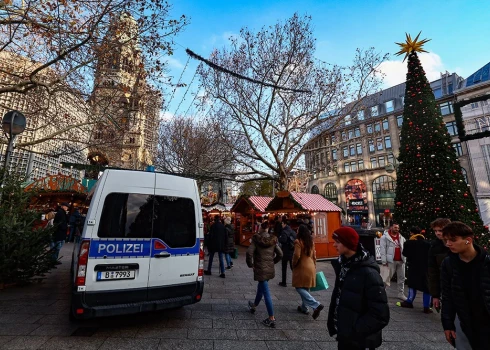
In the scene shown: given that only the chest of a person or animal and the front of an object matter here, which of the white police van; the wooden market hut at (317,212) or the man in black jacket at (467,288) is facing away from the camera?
the white police van

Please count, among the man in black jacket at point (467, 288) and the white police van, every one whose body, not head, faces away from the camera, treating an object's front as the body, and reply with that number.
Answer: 1

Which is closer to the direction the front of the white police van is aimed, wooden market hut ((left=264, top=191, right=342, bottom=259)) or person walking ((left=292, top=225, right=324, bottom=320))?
the wooden market hut

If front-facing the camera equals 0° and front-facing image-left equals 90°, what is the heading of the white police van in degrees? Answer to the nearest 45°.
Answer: approximately 180°

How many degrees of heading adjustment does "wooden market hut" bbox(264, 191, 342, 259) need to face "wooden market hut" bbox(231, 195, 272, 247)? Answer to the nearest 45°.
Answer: approximately 90° to its right

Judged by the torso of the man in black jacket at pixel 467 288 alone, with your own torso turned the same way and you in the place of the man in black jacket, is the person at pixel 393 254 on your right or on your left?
on your right

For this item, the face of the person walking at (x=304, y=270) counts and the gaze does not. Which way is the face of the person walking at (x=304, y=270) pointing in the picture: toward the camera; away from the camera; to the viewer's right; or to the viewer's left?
away from the camera

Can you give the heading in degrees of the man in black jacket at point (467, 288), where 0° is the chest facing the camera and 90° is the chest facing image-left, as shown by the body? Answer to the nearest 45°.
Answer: approximately 45°

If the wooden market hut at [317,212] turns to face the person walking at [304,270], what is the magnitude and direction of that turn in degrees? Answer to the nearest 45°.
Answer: approximately 45° to its left

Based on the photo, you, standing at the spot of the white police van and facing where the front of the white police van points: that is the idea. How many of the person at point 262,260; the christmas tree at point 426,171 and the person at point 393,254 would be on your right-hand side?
3

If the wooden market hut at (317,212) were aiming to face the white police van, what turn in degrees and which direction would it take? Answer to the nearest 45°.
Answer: approximately 45° to its left

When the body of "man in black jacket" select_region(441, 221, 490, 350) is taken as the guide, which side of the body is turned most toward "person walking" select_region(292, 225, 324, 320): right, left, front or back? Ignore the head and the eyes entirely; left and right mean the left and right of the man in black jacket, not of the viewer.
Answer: right

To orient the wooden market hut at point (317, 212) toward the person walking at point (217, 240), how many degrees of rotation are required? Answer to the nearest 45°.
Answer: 0° — it already faces them
